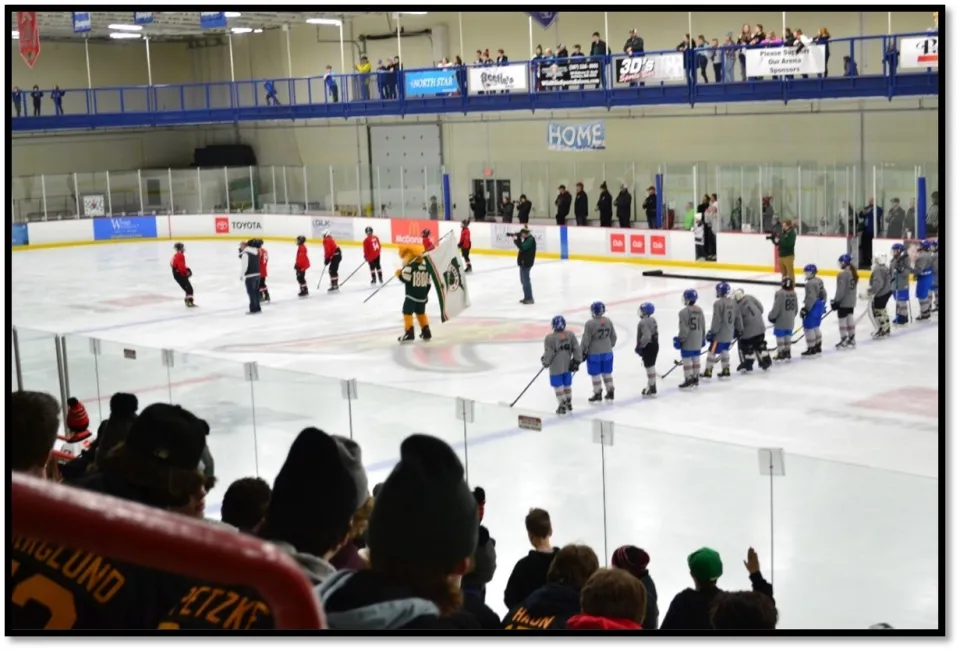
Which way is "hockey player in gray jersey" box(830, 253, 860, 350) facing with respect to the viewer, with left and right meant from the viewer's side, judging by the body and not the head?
facing away from the viewer and to the left of the viewer

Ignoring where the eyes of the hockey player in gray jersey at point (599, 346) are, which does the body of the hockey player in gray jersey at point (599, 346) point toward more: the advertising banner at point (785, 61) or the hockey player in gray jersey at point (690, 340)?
the advertising banner

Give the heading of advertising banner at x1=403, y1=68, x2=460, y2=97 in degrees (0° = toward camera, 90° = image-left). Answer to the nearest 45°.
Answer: approximately 0°

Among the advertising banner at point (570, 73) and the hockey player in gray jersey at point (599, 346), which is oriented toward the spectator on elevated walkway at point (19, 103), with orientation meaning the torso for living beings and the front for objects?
the hockey player in gray jersey

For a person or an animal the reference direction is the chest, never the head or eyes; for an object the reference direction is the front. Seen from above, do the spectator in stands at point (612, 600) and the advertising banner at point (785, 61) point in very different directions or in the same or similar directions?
very different directions

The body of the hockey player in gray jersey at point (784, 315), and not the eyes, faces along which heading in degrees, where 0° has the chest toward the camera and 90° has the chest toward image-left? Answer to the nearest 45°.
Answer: approximately 135°

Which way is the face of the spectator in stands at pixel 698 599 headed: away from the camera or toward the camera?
away from the camera

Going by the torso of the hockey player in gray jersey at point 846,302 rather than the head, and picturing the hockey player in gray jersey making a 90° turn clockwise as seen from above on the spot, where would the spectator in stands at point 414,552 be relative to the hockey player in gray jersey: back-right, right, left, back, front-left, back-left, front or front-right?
back-right

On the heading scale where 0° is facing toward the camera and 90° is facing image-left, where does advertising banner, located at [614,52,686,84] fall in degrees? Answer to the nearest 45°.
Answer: approximately 0°

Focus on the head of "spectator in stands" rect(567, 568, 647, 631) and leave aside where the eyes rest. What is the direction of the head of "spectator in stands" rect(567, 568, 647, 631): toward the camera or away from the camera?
away from the camera

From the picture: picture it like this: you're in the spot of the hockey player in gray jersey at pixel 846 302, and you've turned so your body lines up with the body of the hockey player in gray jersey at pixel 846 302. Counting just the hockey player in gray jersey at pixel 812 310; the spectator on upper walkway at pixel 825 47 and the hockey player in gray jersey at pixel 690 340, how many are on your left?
2

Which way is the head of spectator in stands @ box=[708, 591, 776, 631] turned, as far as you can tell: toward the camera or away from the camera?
away from the camera

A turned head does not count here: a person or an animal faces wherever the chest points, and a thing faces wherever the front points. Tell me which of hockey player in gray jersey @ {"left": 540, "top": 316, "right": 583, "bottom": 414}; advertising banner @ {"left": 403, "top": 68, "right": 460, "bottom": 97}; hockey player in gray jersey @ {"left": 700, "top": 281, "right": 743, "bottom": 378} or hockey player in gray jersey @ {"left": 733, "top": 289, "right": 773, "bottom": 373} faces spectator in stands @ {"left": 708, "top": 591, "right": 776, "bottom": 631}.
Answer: the advertising banner

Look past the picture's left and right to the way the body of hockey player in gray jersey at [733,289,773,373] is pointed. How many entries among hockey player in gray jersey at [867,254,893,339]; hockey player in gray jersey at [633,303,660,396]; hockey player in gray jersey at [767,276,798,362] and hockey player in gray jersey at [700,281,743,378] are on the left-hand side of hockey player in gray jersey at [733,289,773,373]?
2

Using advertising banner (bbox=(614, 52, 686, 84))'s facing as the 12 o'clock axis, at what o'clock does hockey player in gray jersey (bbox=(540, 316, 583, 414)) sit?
The hockey player in gray jersey is roughly at 12 o'clock from the advertising banner.
